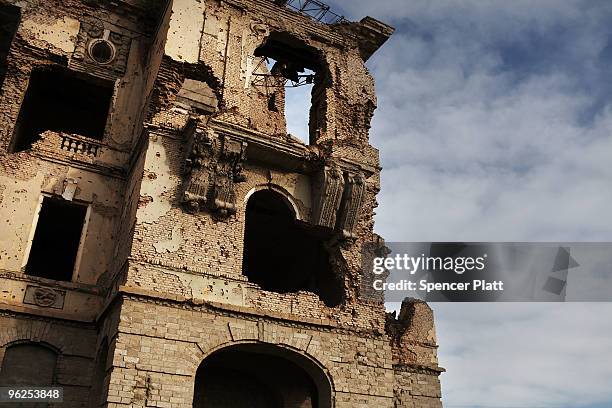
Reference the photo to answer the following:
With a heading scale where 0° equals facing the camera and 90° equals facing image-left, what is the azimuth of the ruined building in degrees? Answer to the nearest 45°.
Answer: approximately 0°
